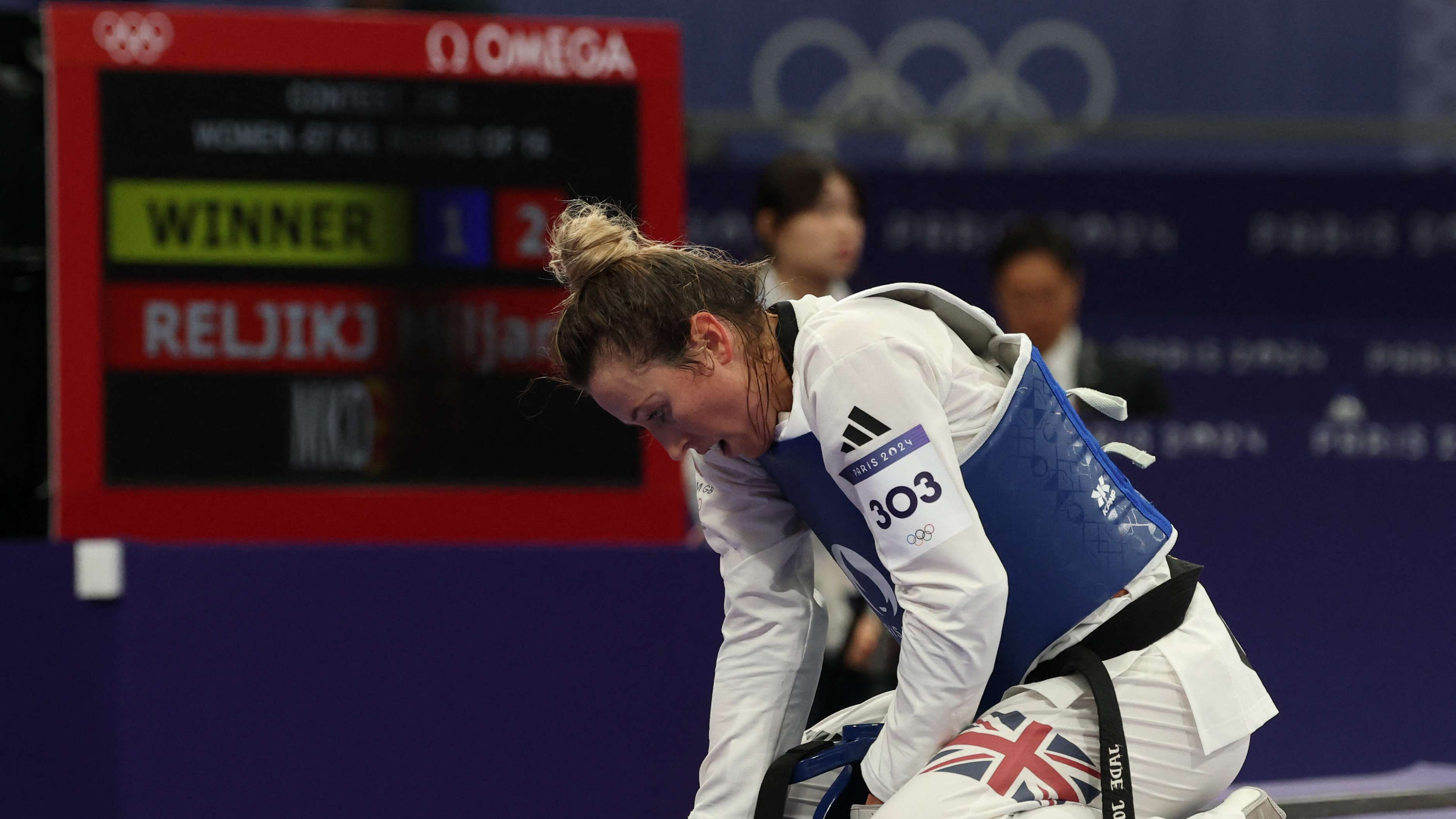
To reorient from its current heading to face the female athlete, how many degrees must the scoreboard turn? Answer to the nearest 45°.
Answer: approximately 45° to its left

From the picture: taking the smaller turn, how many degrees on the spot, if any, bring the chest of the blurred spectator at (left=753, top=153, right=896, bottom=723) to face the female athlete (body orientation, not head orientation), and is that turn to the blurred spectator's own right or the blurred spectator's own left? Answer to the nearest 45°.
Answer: approximately 45° to the blurred spectator's own right

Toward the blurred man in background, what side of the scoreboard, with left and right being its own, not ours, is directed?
left

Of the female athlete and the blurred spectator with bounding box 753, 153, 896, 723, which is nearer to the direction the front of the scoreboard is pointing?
the female athlete

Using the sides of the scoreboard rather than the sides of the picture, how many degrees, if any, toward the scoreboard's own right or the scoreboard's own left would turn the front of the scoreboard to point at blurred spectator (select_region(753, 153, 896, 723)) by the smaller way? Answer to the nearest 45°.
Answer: approximately 90° to the scoreboard's own left

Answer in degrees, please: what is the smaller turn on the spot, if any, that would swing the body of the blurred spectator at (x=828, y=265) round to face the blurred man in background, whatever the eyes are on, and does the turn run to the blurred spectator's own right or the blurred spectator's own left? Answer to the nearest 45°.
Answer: approximately 90° to the blurred spectator's own left

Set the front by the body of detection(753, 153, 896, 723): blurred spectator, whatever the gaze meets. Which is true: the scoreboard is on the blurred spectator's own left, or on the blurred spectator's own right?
on the blurred spectator's own right

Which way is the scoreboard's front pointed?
toward the camera

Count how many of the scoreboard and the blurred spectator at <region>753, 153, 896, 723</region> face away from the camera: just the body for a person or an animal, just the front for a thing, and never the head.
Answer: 0

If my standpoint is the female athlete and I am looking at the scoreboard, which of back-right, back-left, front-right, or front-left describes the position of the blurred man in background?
front-right

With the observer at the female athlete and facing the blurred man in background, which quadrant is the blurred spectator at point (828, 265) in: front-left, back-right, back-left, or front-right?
front-left

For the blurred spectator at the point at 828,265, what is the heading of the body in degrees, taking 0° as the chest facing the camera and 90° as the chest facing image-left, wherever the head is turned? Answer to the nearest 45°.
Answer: approximately 315°

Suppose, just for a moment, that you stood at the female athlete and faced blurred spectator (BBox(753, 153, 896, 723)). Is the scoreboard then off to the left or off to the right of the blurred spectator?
left

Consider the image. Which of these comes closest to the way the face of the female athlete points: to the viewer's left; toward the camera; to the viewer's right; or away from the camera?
to the viewer's left

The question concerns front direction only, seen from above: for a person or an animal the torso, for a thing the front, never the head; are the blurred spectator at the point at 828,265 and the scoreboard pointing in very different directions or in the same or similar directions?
same or similar directions
